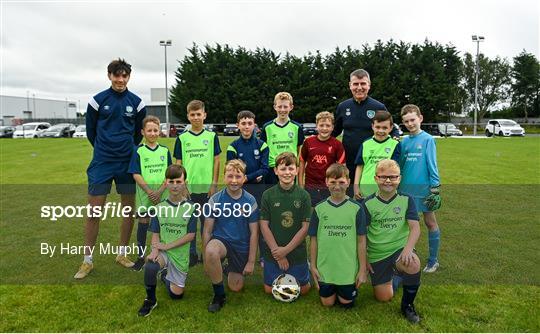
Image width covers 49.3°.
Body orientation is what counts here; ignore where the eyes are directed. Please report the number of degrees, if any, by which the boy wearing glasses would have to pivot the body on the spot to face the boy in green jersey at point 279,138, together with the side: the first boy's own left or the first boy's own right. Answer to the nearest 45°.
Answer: approximately 135° to the first boy's own right

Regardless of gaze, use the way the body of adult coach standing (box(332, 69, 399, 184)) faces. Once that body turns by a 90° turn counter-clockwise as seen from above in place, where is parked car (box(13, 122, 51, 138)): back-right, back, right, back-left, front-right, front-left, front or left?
back-left

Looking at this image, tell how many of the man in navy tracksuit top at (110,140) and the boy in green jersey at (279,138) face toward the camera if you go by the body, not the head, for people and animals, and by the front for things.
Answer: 2

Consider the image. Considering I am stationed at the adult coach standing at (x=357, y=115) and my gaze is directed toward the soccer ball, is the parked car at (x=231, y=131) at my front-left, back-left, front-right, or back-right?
back-right

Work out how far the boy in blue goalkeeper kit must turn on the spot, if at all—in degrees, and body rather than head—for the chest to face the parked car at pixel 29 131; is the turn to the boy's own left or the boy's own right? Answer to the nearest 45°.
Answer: approximately 90° to the boy's own right

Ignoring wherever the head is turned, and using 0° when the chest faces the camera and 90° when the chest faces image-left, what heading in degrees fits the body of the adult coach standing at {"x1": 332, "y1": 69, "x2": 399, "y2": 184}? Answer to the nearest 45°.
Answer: approximately 0°
